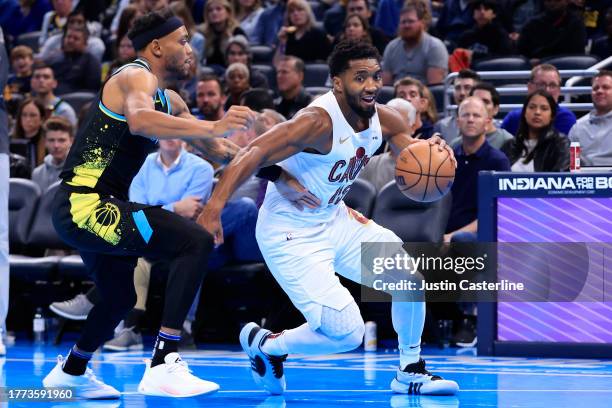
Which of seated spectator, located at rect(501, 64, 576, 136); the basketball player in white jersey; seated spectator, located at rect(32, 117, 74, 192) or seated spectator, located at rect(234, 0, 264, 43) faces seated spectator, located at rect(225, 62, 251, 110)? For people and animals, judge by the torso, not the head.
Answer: seated spectator, located at rect(234, 0, 264, 43)

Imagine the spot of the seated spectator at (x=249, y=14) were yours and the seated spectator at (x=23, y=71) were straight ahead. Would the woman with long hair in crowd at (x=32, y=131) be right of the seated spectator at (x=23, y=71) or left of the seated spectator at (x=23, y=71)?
left

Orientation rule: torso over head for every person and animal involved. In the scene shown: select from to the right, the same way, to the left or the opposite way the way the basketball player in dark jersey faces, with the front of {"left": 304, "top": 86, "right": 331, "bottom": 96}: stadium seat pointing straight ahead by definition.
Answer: to the left

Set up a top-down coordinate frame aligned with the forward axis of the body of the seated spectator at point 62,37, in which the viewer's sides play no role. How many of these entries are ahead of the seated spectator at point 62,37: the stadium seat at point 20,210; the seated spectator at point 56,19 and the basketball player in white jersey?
2

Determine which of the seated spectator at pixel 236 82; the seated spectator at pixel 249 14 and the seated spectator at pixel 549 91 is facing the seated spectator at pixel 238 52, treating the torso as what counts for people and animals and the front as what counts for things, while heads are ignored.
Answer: the seated spectator at pixel 249 14

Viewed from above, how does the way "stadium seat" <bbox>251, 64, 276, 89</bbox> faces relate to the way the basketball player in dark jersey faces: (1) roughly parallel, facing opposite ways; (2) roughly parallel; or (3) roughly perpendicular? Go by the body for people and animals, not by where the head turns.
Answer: roughly perpendicular

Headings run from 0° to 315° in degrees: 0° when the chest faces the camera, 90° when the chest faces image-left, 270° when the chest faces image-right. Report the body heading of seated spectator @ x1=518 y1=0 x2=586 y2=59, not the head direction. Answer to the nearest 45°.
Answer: approximately 0°
